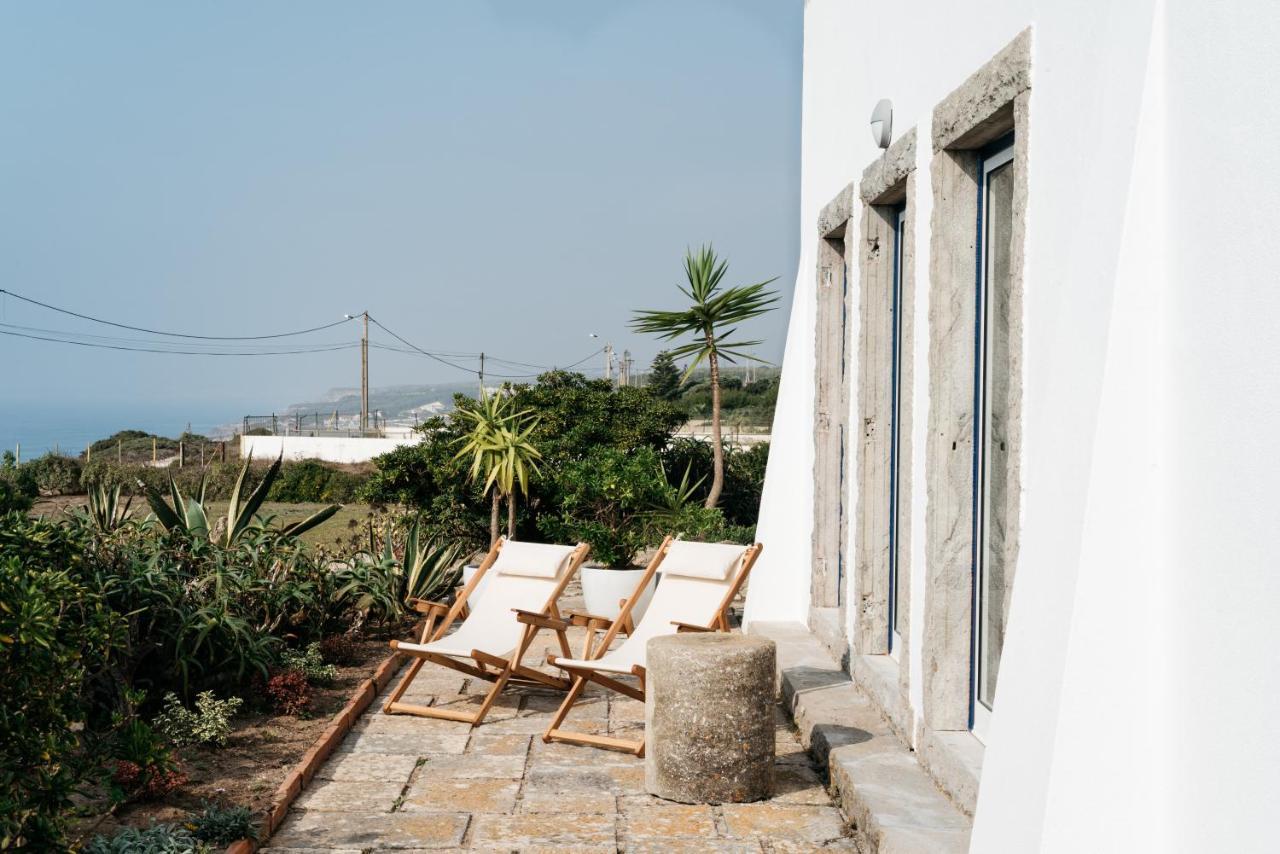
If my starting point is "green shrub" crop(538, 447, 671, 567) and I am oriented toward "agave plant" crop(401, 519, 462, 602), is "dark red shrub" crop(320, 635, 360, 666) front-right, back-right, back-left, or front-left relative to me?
front-left

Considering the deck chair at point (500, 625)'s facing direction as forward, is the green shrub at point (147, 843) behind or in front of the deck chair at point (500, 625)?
in front

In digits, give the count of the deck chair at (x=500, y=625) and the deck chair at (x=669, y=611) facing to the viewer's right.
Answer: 0

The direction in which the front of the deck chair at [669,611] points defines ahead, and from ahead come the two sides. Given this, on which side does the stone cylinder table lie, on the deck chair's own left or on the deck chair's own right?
on the deck chair's own left

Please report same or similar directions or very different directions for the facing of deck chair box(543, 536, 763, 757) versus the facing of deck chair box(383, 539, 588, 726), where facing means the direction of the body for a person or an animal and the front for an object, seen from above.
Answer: same or similar directions

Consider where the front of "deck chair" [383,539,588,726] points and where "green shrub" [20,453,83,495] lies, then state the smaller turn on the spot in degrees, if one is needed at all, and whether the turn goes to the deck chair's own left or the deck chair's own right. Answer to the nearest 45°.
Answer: approximately 90° to the deck chair's own right

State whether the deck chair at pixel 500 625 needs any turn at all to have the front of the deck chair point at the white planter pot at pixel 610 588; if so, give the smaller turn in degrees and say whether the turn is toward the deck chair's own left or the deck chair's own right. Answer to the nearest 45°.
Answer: approximately 180°

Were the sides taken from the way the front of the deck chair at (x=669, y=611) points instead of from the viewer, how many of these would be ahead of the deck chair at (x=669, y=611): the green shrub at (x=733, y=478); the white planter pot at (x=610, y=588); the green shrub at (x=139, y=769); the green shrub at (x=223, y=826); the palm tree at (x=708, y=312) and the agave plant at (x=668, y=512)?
2

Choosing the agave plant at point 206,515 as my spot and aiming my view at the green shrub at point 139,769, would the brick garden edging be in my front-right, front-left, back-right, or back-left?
front-left

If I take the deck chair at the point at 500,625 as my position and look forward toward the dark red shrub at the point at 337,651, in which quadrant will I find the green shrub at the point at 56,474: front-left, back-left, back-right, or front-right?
front-right

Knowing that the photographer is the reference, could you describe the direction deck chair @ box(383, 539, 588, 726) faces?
facing the viewer and to the left of the viewer

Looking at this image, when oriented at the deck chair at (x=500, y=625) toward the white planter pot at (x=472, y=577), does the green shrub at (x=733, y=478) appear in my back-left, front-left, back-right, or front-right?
front-right

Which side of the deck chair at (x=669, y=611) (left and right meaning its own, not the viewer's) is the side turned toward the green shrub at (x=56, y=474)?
right

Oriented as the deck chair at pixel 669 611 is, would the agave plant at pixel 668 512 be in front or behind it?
behind

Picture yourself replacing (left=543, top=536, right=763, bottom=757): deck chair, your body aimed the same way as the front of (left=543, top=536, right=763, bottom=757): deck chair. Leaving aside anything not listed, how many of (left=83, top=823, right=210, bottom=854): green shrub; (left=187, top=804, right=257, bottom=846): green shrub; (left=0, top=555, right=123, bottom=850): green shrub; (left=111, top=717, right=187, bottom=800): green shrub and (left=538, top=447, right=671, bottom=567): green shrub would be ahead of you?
4

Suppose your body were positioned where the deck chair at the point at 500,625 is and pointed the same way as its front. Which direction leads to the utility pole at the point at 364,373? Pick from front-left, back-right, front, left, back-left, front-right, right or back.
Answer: back-right
